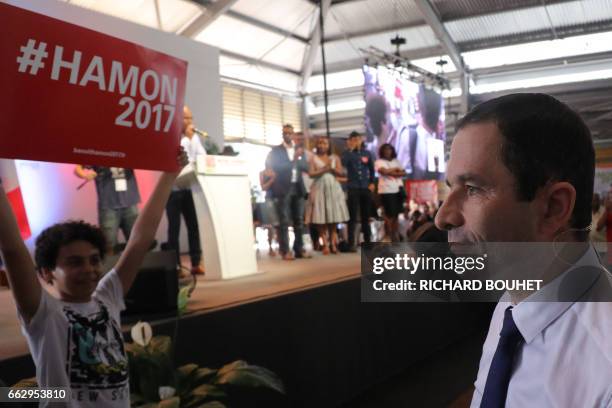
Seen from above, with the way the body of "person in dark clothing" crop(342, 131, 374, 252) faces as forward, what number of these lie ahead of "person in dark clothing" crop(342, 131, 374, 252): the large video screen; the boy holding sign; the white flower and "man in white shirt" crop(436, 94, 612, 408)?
3

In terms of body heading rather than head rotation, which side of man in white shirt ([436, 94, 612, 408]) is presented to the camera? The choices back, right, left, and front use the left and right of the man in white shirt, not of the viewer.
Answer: left

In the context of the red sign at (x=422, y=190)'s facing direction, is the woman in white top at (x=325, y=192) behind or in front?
in front

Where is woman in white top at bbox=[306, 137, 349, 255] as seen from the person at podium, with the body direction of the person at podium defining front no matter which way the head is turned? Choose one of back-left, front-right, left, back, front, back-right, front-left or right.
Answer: front-left

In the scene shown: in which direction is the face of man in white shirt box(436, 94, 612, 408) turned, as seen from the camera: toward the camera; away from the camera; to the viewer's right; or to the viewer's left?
to the viewer's left

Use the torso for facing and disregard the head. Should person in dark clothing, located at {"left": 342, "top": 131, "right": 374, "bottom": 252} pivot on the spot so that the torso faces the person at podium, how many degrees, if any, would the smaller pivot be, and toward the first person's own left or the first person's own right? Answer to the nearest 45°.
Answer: approximately 45° to the first person's own right

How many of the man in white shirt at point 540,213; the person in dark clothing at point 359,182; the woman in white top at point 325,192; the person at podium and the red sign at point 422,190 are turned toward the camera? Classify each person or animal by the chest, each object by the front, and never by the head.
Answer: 3

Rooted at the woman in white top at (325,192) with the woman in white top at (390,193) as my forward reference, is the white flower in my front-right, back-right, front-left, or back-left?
back-right

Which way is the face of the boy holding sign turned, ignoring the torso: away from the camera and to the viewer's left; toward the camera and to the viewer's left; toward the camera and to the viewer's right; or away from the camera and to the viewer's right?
toward the camera and to the viewer's right
